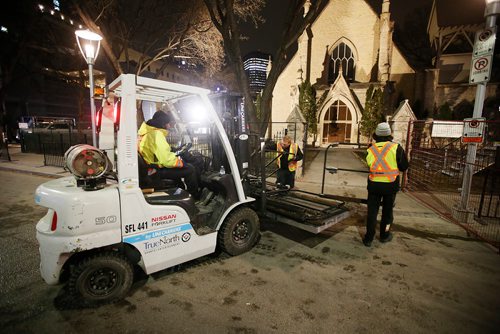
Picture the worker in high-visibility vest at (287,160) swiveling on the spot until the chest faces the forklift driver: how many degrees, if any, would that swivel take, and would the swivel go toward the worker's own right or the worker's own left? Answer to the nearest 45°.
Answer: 0° — they already face them

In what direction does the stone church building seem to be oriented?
toward the camera

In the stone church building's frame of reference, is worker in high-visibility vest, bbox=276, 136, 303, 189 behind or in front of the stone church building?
in front

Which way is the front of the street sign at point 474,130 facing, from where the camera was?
facing the viewer

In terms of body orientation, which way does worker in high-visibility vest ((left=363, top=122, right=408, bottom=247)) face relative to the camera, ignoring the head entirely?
away from the camera

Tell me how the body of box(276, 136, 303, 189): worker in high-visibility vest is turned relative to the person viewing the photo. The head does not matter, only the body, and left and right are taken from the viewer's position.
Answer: facing the viewer and to the left of the viewer

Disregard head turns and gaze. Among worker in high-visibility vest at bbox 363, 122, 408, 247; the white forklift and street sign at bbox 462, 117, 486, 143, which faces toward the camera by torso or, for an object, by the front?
the street sign

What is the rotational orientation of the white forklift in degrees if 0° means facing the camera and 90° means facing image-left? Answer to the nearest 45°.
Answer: approximately 225°

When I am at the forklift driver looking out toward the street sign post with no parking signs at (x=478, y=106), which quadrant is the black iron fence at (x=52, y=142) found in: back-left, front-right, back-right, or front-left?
back-left

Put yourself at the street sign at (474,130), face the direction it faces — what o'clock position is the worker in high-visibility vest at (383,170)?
The worker in high-visibility vest is roughly at 1 o'clock from the street sign.

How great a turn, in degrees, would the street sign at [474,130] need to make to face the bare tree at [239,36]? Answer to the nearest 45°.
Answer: approximately 90° to its right
